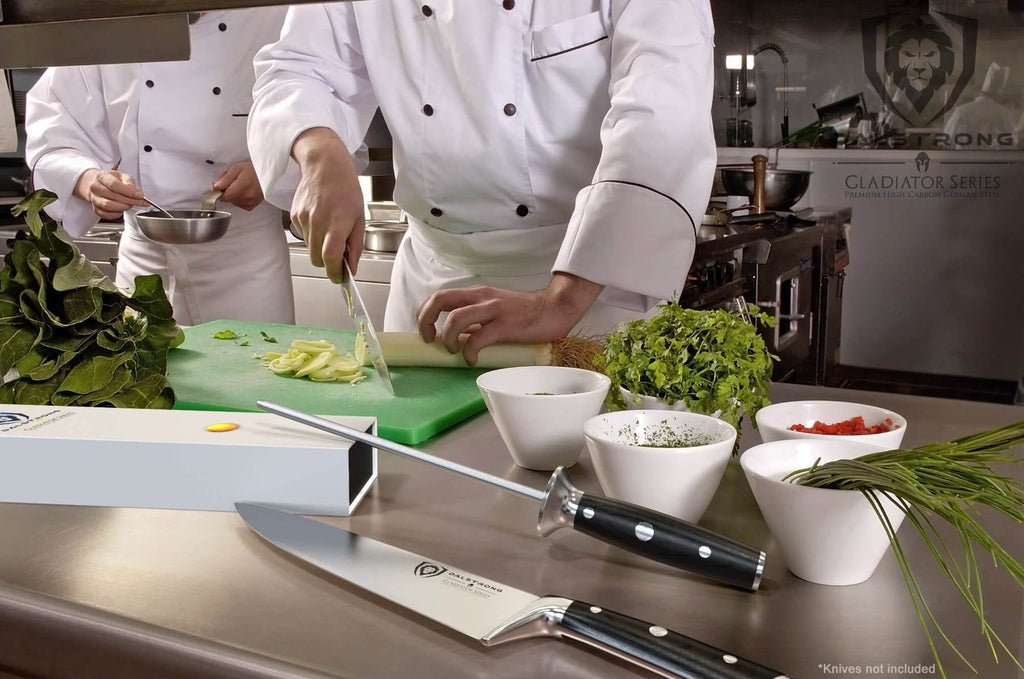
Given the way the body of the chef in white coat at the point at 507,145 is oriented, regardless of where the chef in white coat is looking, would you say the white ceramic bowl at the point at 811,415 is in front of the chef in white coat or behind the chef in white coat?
in front

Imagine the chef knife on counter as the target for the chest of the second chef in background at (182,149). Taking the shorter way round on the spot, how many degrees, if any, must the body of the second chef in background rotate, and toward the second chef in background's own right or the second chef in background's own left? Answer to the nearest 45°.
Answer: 0° — they already face it

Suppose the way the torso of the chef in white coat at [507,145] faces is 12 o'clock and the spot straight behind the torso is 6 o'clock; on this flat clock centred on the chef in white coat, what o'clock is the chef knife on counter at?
The chef knife on counter is roughly at 12 o'clock from the chef in white coat.

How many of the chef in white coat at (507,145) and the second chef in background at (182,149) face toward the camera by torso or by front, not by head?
2

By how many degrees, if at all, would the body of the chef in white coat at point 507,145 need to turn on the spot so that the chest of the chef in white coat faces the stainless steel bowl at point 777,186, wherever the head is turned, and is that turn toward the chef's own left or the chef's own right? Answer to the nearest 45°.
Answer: approximately 135° to the chef's own left

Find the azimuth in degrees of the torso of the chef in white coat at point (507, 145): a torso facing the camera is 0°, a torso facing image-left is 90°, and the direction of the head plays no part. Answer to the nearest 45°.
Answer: approximately 0°

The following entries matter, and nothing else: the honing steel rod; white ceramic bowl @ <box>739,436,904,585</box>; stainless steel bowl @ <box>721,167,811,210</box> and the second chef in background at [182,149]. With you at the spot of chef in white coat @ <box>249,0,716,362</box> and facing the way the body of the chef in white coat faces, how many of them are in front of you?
2

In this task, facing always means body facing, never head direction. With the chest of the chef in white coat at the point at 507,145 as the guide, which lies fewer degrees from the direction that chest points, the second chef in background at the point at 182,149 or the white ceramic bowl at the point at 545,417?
the white ceramic bowl

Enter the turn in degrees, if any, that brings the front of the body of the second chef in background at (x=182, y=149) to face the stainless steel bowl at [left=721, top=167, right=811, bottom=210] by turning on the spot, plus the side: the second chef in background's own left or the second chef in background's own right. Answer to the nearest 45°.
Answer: approximately 90° to the second chef in background's own left

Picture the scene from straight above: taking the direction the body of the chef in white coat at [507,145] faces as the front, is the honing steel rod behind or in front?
in front

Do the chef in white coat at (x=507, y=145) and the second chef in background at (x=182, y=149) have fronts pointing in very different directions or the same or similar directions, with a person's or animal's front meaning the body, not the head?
same or similar directions

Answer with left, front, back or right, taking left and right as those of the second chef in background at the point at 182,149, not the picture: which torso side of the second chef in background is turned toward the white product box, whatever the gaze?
front

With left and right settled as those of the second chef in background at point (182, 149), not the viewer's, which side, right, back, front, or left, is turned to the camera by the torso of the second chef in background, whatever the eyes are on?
front
